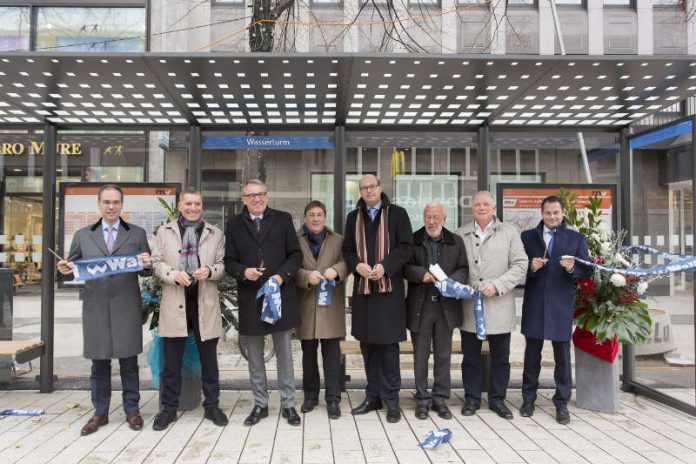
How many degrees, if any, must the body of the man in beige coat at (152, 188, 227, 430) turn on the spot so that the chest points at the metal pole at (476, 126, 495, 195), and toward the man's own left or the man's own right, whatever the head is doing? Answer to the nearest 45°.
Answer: approximately 90° to the man's own left

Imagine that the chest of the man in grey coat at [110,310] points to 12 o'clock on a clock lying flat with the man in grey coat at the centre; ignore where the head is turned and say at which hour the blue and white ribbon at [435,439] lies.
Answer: The blue and white ribbon is roughly at 10 o'clock from the man in grey coat.

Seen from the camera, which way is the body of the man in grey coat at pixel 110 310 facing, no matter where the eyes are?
toward the camera

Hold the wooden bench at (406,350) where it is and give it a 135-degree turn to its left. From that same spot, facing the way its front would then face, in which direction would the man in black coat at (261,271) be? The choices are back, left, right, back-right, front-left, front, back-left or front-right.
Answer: back

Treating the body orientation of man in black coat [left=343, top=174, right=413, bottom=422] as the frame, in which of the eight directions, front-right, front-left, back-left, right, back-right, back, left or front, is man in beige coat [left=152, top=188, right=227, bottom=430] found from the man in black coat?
right

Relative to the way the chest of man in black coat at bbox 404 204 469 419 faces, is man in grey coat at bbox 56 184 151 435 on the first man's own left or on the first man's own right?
on the first man's own right

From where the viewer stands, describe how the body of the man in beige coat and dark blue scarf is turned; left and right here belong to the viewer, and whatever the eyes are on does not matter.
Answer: facing the viewer

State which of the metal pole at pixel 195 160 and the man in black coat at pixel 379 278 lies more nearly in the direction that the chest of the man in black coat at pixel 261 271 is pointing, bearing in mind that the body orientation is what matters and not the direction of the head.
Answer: the man in black coat

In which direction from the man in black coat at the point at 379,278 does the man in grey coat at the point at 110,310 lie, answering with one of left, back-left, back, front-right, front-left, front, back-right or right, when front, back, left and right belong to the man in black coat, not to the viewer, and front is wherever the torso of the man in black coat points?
right
